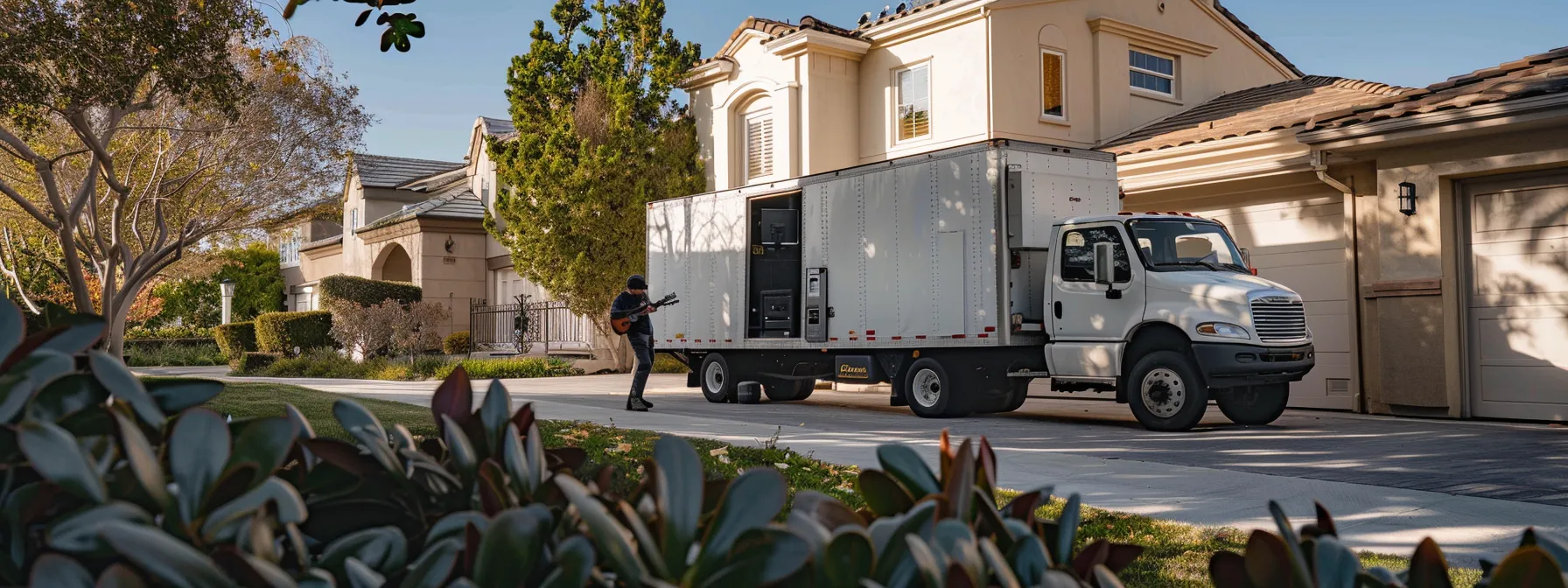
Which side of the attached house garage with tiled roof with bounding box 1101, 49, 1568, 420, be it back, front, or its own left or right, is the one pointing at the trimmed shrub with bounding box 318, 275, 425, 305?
right

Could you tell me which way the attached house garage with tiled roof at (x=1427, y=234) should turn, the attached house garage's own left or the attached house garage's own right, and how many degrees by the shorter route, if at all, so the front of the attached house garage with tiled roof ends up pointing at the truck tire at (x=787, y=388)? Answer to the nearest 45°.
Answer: approximately 90° to the attached house garage's own right

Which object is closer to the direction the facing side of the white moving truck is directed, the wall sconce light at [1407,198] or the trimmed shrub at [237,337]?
the wall sconce light

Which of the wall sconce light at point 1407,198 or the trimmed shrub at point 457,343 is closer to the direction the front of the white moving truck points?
the wall sconce light

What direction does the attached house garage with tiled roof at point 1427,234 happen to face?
toward the camera

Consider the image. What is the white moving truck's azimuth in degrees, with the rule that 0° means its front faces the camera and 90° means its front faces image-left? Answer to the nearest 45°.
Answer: approximately 315°

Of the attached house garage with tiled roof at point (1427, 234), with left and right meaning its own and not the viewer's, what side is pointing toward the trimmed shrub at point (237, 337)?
right

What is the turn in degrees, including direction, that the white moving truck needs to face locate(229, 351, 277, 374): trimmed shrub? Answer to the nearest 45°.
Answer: approximately 180°
